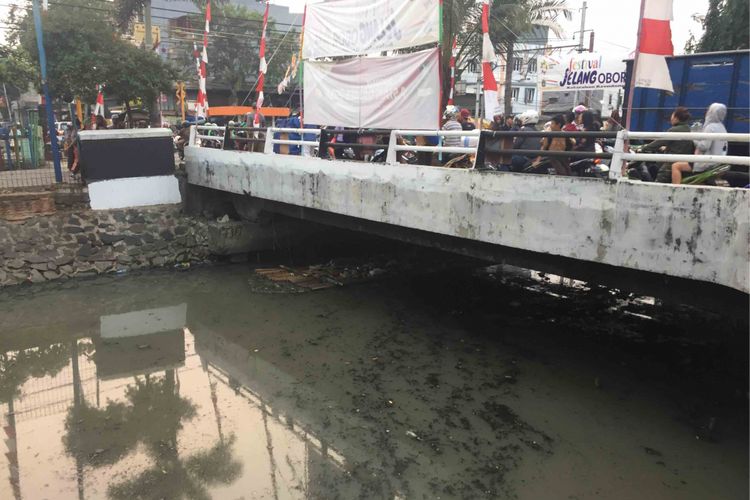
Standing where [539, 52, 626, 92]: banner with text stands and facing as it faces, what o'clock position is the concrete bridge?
The concrete bridge is roughly at 12 o'clock from the banner with text.

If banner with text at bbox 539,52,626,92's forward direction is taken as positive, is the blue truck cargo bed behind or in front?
in front

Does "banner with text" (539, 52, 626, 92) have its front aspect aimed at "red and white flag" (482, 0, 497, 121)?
yes

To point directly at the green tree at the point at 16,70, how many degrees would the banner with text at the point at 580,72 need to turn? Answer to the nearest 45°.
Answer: approximately 90° to its right

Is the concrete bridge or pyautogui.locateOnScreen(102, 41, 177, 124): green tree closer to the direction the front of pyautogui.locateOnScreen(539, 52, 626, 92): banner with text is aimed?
the concrete bridge

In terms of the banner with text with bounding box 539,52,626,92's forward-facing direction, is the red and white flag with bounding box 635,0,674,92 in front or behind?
in front

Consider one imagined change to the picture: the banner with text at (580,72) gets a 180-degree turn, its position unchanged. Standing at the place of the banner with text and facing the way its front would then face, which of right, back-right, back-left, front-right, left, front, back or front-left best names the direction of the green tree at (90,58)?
back-left

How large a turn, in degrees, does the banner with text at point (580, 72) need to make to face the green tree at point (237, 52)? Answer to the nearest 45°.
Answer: approximately 135° to its right

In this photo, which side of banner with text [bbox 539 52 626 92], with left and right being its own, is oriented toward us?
front

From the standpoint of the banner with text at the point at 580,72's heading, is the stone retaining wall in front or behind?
in front

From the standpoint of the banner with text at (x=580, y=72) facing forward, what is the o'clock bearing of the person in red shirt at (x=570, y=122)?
The person in red shirt is roughly at 12 o'clock from the banner with text.

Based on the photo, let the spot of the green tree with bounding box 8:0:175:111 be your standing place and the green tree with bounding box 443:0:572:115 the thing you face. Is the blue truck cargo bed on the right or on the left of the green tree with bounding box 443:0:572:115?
right

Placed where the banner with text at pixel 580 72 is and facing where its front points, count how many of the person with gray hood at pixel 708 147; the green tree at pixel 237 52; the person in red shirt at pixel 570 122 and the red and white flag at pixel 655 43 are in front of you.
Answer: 3

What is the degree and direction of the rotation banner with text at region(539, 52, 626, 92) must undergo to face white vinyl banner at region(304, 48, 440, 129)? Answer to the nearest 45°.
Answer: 0° — it already faces it

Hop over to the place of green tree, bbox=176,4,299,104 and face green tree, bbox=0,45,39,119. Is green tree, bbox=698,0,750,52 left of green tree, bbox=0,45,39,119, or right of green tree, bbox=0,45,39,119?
left

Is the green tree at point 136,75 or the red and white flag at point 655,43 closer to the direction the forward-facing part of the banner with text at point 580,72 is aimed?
the red and white flag

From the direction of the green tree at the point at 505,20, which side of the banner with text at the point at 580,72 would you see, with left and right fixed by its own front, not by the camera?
right
